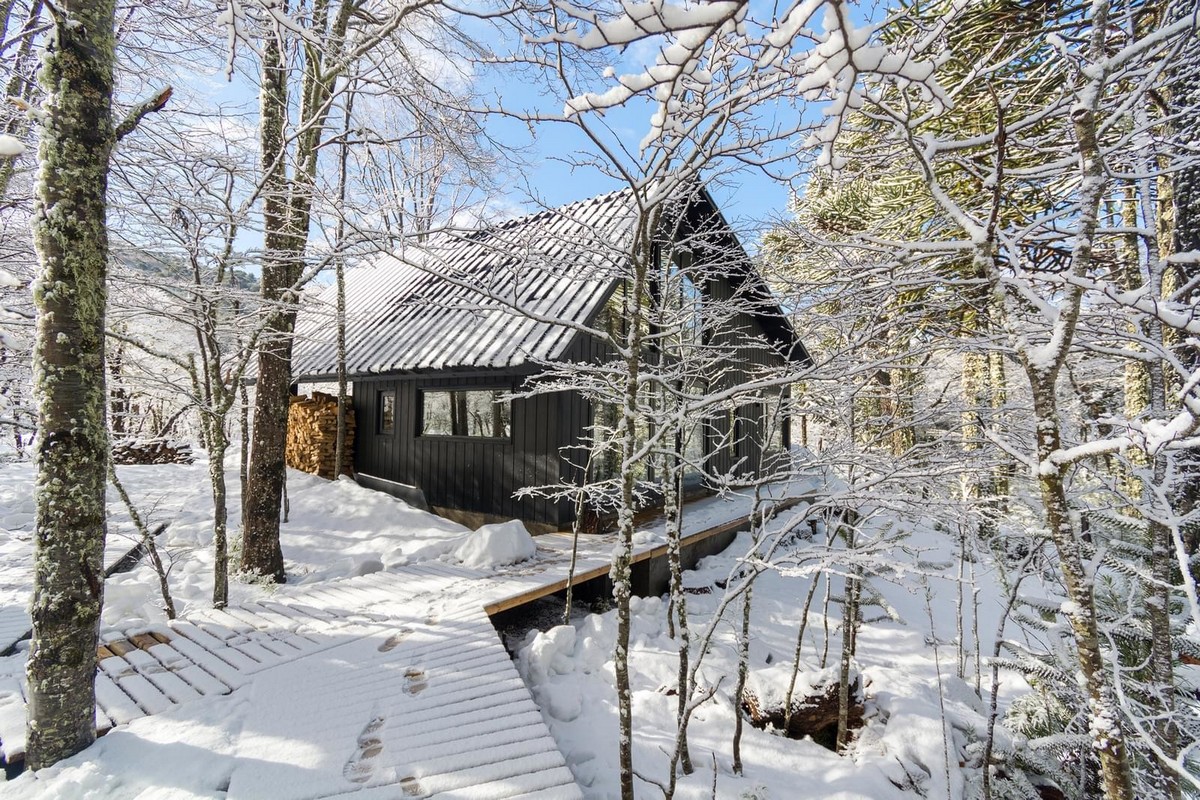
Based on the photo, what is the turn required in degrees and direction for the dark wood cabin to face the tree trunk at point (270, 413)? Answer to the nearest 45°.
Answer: approximately 90° to its right

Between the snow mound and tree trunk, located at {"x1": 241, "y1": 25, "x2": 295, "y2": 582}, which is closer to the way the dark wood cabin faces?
the snow mound

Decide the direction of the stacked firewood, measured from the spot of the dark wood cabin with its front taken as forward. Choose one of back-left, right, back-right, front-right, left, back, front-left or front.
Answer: back

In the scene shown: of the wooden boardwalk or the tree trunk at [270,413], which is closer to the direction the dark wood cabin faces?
the wooden boardwalk

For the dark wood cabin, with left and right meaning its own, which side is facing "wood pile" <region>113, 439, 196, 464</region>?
back

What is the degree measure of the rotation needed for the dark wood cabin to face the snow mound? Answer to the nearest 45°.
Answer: approximately 45° to its right

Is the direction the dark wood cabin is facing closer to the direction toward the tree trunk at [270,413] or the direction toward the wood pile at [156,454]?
the tree trunk

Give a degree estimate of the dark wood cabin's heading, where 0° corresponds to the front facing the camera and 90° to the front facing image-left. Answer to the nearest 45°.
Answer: approximately 315°

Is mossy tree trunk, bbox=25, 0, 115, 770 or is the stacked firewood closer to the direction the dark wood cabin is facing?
the mossy tree trunk
